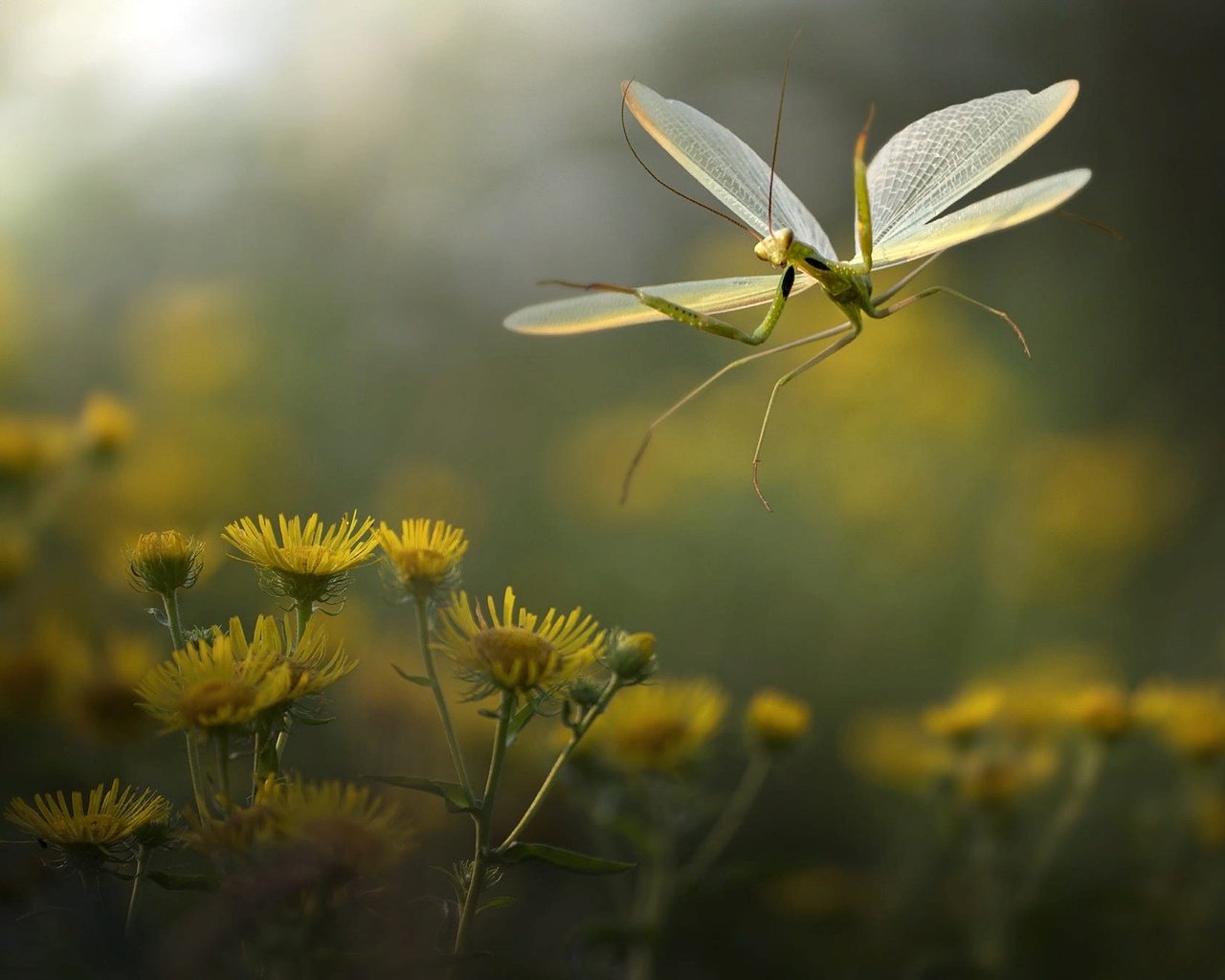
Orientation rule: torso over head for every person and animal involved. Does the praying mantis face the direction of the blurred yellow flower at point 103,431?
no

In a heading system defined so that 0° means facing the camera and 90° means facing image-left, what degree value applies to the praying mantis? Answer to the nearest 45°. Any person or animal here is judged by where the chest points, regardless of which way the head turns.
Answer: approximately 45°
